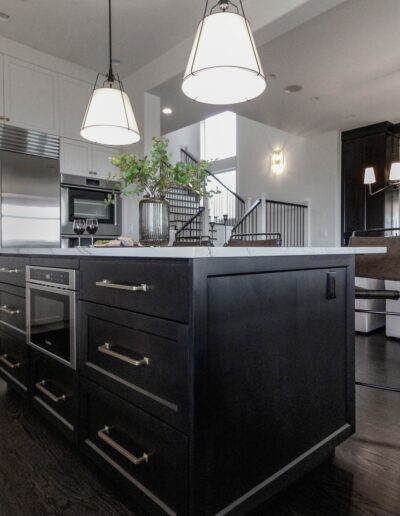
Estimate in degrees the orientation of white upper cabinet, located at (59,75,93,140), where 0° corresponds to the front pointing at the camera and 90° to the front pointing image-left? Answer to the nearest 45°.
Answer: approximately 315°

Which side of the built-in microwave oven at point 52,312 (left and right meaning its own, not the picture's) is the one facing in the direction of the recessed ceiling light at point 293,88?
back

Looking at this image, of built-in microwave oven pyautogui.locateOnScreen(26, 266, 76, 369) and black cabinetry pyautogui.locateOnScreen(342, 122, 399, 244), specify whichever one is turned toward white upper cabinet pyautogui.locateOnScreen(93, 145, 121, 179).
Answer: the black cabinetry

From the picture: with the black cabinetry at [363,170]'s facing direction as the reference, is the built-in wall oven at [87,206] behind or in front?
in front

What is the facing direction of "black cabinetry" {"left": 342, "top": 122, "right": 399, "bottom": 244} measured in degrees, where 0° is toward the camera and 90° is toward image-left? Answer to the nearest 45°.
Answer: approximately 45°

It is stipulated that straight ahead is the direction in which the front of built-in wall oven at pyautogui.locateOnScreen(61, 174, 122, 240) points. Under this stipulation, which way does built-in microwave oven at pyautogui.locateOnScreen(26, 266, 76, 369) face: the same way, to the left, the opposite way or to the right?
to the right

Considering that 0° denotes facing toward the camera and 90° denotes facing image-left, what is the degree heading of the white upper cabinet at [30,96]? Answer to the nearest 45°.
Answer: approximately 315°

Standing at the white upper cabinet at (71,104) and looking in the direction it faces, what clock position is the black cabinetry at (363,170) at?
The black cabinetry is roughly at 10 o'clock from the white upper cabinet.
